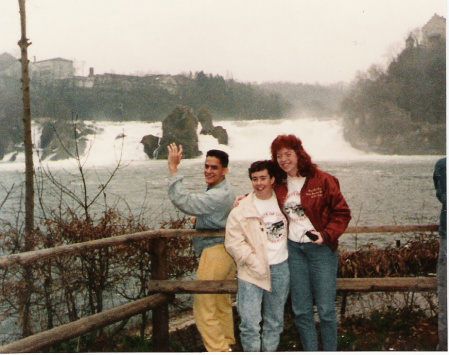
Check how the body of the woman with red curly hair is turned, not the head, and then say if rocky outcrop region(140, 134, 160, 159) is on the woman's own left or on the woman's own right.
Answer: on the woman's own right

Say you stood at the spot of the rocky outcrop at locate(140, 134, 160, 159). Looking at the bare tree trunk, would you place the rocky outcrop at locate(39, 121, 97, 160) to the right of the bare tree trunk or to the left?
right

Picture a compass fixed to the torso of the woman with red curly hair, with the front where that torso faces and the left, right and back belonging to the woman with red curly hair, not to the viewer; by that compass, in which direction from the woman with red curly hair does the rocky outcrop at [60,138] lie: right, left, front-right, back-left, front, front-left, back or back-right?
right

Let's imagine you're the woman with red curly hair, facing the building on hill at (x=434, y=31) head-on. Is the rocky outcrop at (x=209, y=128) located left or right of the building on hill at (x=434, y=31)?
left

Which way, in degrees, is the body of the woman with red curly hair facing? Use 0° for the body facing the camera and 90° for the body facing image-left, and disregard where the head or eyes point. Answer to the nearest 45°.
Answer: approximately 45°

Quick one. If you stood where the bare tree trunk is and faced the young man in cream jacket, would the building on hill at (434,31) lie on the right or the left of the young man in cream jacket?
left
